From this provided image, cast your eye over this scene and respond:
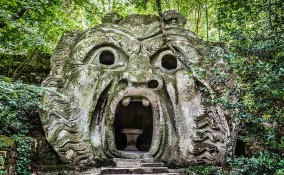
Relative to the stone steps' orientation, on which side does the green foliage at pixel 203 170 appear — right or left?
on its left

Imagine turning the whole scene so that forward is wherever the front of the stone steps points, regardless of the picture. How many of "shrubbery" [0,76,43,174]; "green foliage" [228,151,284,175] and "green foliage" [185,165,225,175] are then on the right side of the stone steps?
1

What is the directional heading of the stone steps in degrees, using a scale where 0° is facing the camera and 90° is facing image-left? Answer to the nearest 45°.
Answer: approximately 0°

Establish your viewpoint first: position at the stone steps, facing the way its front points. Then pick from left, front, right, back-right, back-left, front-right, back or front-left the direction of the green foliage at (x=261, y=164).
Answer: front-left

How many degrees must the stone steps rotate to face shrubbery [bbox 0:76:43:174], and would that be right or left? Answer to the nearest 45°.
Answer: approximately 90° to its right

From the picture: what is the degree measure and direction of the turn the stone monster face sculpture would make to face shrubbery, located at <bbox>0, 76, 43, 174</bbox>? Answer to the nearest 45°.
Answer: approximately 90° to its right

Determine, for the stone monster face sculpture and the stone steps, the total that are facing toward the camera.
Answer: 2
